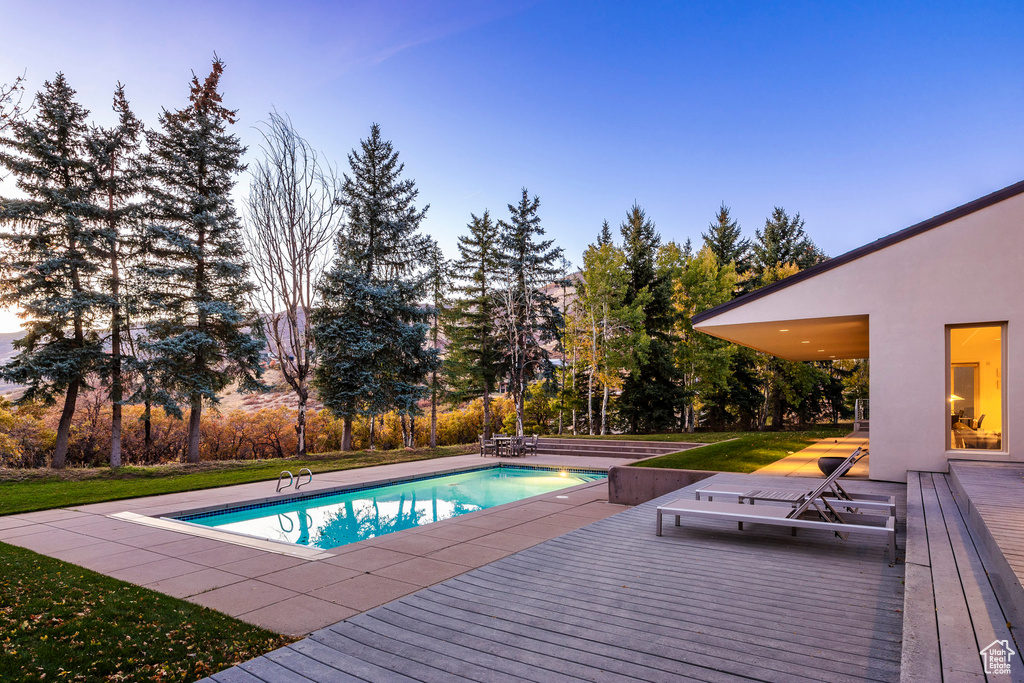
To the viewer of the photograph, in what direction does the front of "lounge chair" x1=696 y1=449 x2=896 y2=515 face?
facing to the left of the viewer

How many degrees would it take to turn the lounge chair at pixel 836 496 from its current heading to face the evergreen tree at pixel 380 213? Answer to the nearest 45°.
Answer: approximately 45° to its right

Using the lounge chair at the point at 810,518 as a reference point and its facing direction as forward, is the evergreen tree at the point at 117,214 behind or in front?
in front

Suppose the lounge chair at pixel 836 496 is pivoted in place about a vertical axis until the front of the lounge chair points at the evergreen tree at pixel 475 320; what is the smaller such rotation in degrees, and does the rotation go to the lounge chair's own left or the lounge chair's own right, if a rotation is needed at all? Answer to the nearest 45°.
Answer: approximately 45° to the lounge chair's own right

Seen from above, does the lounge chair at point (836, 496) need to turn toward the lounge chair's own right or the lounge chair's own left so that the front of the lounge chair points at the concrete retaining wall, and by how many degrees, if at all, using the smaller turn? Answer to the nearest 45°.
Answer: approximately 45° to the lounge chair's own right

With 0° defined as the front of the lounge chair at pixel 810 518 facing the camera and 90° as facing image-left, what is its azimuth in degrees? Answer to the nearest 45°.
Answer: approximately 90°
